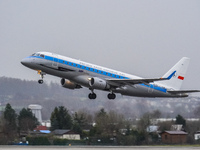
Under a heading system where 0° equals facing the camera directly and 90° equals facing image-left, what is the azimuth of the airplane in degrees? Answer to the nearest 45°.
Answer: approximately 45°
